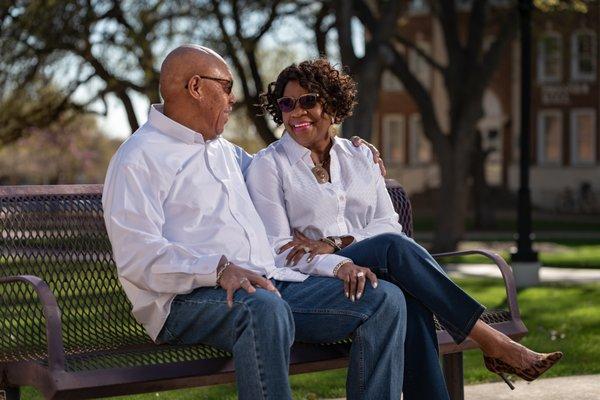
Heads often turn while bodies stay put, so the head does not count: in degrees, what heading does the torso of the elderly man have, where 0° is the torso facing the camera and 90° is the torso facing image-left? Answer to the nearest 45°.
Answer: approximately 315°

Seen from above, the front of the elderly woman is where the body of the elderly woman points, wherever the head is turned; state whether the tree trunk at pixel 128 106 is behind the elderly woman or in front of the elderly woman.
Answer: behind

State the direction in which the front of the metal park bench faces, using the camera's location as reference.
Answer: facing the viewer and to the right of the viewer

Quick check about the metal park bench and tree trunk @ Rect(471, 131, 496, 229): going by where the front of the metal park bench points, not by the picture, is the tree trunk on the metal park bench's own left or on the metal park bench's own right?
on the metal park bench's own left

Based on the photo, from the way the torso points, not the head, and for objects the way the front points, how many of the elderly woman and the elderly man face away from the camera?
0

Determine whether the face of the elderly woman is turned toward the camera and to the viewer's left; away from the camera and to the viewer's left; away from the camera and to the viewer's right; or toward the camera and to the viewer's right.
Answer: toward the camera and to the viewer's left

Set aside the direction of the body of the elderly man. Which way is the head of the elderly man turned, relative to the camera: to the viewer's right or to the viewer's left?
to the viewer's right

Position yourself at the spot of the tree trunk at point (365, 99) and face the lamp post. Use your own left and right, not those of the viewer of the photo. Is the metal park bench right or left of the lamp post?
right

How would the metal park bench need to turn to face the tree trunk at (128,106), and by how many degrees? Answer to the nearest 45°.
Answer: approximately 135° to its left

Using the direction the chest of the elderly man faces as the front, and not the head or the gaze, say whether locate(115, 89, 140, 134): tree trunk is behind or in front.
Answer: behind

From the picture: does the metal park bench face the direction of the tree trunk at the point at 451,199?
no

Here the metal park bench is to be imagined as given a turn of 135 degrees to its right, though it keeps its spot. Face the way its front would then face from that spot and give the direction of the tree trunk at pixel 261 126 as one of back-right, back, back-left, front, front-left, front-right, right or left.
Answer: right

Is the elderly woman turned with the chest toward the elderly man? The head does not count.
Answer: no
